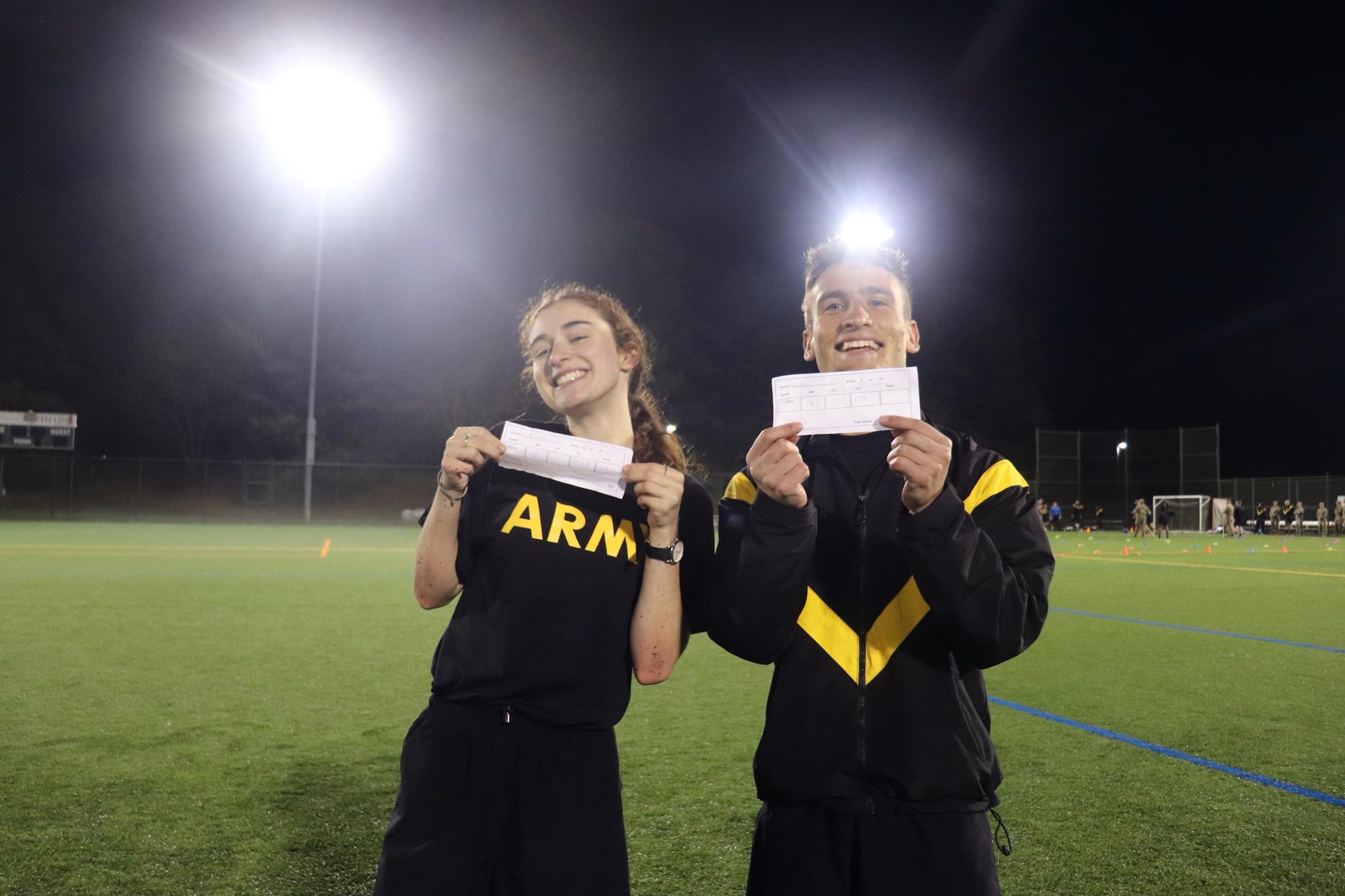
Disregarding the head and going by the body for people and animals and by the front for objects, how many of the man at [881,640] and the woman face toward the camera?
2

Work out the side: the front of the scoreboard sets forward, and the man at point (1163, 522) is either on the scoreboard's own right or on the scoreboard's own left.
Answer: on the scoreboard's own left

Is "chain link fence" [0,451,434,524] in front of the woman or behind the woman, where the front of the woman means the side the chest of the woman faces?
behind

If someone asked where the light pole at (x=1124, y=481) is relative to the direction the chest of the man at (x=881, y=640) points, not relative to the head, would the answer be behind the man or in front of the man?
behind

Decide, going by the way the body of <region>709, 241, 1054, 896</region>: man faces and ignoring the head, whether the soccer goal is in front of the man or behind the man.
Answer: behind

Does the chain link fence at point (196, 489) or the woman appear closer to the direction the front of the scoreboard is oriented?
the woman

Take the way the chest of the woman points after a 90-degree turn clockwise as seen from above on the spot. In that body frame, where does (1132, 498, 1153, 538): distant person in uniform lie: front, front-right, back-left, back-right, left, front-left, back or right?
back-right

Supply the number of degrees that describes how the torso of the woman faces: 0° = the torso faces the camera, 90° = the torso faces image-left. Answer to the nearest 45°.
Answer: approximately 0°

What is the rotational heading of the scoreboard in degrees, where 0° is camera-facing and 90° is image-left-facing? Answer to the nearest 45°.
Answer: approximately 0°

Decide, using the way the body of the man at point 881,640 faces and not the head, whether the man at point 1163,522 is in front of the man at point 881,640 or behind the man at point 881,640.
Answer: behind
